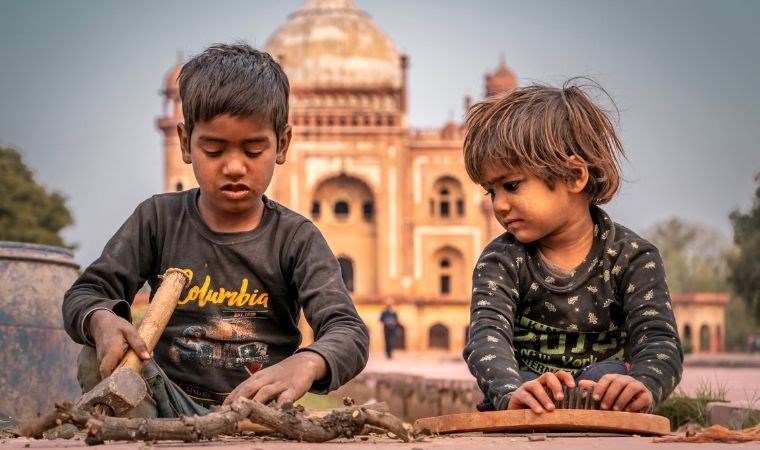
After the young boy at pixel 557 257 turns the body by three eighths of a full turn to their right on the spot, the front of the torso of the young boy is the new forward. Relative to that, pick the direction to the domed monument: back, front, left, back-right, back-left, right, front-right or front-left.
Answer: front-right

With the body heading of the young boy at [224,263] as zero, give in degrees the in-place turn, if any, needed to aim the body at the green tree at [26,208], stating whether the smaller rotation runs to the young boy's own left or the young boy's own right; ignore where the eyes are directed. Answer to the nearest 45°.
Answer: approximately 180°

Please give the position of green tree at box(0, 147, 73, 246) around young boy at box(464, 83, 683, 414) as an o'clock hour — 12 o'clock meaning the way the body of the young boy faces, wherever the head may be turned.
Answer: The green tree is roughly at 5 o'clock from the young boy.

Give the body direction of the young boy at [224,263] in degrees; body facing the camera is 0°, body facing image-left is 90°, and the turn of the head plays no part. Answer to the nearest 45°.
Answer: approximately 0°

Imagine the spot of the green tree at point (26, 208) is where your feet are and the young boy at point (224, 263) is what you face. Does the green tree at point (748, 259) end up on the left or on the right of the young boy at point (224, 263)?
left

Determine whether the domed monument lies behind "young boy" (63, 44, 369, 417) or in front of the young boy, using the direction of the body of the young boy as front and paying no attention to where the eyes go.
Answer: behind

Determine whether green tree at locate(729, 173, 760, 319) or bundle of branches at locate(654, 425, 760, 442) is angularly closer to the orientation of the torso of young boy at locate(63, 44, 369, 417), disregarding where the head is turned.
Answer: the bundle of branches

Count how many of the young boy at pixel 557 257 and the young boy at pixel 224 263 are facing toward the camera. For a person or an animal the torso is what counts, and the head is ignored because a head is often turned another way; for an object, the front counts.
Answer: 2
